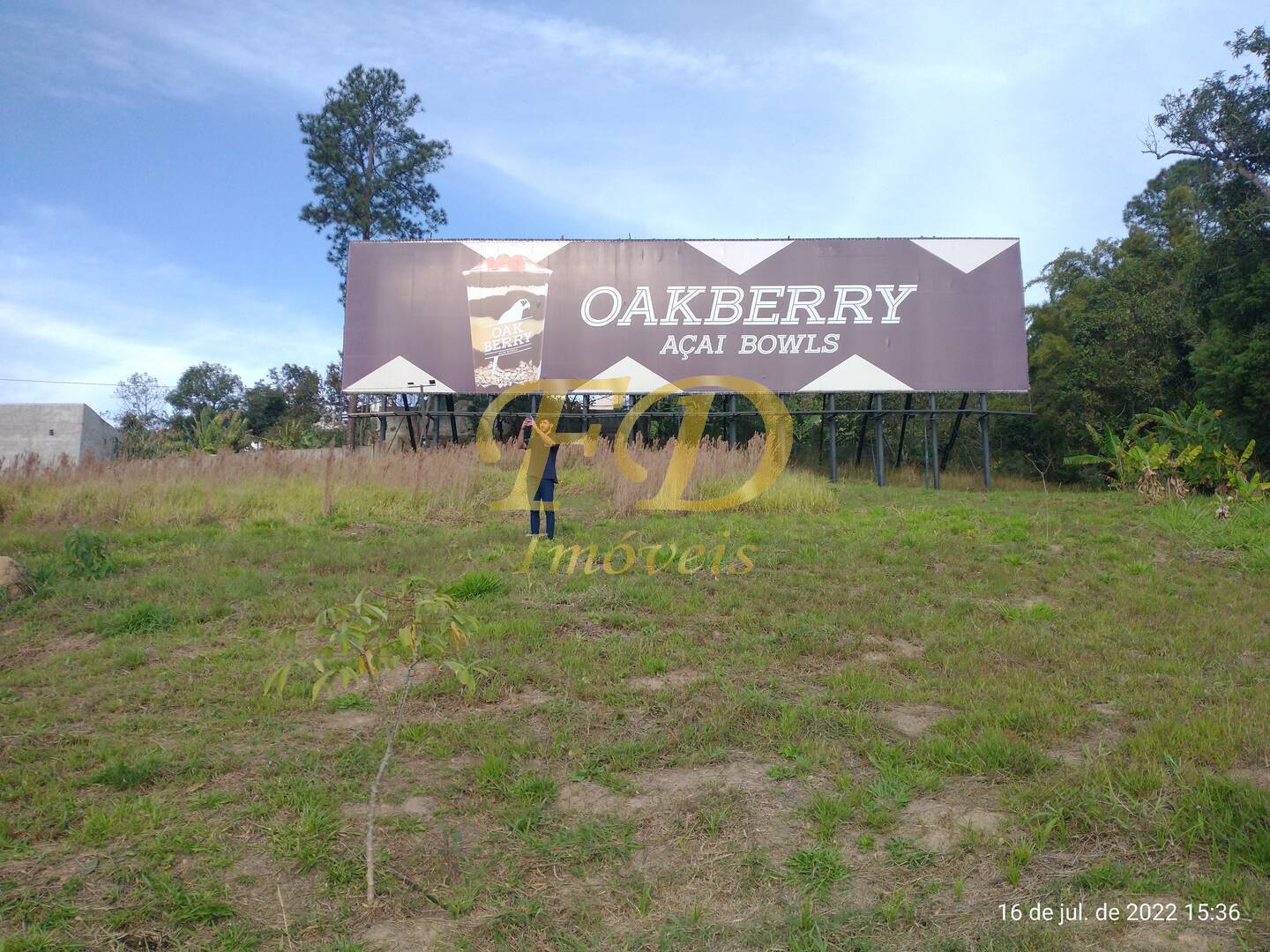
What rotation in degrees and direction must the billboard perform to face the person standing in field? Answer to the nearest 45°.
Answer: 0° — it already faces them

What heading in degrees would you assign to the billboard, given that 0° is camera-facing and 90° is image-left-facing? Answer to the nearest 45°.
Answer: approximately 0°

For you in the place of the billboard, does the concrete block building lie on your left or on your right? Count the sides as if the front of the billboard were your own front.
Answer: on your right

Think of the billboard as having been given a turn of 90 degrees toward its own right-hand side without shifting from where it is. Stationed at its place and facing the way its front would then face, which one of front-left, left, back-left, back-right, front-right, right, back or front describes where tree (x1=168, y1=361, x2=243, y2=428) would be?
front-right

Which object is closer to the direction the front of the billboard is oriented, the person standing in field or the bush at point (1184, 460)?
the person standing in field

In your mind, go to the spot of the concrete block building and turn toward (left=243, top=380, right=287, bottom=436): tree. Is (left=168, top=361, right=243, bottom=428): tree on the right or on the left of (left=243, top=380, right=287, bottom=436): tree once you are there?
left

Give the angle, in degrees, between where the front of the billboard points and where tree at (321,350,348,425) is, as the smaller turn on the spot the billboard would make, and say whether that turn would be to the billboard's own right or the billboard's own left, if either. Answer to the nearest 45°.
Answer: approximately 135° to the billboard's own right

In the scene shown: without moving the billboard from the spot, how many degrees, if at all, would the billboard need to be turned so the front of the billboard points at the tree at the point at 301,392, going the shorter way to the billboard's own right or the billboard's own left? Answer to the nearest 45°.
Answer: approximately 135° to the billboard's own right

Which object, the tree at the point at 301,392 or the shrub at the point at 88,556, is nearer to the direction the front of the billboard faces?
the shrub

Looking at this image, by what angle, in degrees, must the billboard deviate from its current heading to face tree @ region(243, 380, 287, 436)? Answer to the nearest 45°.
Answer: approximately 135° to its right
